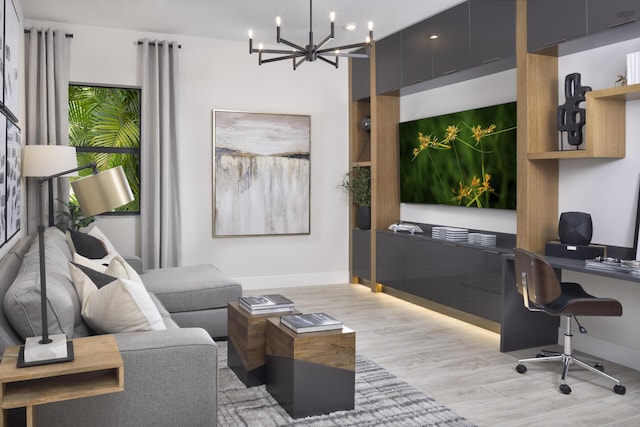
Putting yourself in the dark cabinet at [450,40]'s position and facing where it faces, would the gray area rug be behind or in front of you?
in front

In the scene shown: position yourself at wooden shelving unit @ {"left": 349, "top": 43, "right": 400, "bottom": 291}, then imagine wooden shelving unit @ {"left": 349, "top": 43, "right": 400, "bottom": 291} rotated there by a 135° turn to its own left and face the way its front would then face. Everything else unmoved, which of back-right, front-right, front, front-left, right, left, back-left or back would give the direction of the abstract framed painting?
back

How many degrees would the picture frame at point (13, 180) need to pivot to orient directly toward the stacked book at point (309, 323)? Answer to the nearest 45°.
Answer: approximately 45° to its right

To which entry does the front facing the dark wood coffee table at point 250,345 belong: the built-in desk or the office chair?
the built-in desk

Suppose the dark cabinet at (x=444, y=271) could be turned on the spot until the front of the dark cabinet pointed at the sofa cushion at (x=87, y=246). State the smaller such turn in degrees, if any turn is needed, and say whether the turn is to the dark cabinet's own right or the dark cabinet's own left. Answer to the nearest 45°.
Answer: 0° — it already faces it

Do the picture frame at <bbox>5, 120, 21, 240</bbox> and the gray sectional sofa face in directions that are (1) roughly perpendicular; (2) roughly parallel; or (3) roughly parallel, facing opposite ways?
roughly parallel

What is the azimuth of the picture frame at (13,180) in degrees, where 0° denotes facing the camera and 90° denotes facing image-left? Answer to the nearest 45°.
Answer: approximately 270°

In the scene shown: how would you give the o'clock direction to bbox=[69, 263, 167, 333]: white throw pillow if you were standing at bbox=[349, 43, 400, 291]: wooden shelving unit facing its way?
The white throw pillow is roughly at 11 o'clock from the wooden shelving unit.

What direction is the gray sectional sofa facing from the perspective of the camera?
to the viewer's right

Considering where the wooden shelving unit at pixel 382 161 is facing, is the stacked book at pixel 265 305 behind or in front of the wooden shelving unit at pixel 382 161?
in front

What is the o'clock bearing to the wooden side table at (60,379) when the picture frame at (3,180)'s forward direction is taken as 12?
The wooden side table is roughly at 3 o'clock from the picture frame.

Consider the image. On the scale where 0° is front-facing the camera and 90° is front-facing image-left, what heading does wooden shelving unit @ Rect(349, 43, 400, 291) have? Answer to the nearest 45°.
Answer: approximately 45°

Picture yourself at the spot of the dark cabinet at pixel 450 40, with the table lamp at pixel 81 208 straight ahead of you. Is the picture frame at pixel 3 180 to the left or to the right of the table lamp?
right

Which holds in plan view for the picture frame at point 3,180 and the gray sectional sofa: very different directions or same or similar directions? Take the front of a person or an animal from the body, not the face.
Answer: same or similar directions

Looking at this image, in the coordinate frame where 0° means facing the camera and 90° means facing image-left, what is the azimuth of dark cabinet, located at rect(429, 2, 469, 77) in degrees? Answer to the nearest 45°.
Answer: approximately 45°

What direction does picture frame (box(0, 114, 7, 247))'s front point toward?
to the viewer's right

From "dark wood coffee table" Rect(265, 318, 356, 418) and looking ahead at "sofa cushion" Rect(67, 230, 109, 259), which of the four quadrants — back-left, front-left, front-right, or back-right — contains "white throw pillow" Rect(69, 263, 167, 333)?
front-left

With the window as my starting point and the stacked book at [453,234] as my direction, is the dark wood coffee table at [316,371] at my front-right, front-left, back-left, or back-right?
front-right

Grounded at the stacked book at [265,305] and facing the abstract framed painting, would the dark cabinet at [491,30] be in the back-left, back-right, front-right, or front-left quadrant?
front-right
